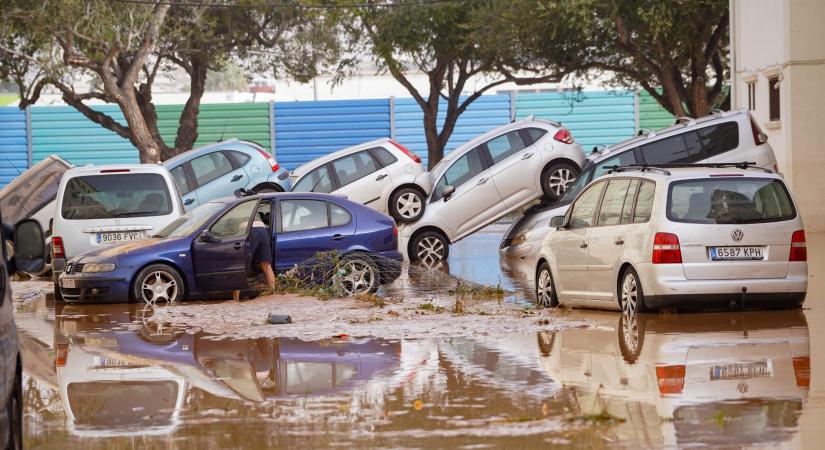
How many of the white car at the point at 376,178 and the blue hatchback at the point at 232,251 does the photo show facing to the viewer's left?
2

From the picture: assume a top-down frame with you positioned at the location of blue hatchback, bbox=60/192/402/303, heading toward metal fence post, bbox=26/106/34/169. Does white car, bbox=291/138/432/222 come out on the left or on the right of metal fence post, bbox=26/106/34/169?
right

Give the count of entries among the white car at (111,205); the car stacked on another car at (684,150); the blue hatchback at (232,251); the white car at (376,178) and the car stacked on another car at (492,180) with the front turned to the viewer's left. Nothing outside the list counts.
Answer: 4

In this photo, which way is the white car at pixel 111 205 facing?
away from the camera

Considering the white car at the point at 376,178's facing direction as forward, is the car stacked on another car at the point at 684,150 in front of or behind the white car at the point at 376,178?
behind

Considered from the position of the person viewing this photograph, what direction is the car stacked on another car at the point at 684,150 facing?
facing to the left of the viewer

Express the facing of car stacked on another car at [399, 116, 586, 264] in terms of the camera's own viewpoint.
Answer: facing to the left of the viewer

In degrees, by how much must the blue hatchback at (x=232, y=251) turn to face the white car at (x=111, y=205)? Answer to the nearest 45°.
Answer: approximately 45° to its right

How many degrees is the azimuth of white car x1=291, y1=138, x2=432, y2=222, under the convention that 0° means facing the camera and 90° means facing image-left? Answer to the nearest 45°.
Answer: approximately 90°

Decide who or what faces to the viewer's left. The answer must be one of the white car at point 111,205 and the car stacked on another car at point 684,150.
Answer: the car stacked on another car

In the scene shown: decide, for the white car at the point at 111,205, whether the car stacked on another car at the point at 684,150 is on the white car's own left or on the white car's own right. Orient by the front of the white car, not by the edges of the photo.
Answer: on the white car's own right

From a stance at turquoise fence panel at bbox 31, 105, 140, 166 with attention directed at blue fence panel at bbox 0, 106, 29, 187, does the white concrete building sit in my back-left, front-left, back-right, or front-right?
back-left
